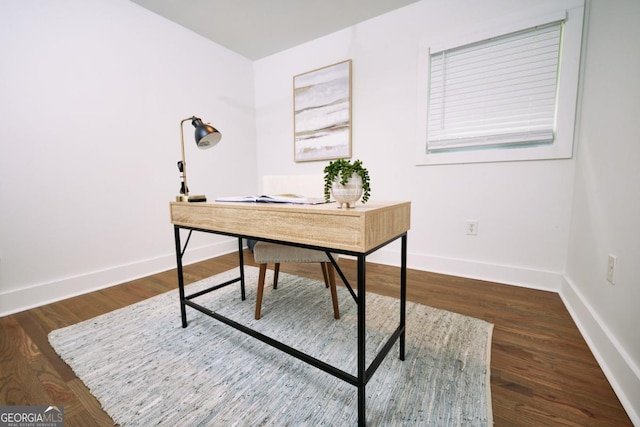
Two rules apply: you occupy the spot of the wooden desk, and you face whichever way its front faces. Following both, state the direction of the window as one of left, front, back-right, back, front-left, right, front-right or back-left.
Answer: front

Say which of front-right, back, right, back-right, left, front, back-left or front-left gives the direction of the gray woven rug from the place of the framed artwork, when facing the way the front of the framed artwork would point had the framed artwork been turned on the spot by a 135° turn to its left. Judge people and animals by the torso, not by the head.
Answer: right

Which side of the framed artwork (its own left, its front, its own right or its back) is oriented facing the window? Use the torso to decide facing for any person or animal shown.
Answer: left

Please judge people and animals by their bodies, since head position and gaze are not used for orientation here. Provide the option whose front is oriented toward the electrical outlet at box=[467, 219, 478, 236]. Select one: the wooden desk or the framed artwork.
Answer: the wooden desk

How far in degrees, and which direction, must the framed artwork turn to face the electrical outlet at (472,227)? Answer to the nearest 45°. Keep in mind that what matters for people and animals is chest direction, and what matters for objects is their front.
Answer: approximately 90° to its left

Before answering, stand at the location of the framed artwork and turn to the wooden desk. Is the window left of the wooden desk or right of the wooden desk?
left

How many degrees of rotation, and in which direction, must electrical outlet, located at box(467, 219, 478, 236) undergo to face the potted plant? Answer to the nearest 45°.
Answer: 0° — it already faces it

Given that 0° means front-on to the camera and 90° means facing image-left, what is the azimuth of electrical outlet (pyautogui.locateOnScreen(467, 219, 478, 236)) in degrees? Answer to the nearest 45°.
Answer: approximately 0°

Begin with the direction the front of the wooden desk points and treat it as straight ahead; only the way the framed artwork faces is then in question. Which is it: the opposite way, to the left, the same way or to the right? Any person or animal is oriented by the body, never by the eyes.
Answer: the opposite way

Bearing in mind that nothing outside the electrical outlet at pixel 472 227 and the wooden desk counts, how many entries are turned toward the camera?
1

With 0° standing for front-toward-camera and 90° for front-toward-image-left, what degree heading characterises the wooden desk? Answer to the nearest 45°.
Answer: approximately 225°

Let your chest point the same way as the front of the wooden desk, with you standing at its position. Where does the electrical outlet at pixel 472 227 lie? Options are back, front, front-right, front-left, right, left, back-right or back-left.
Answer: front

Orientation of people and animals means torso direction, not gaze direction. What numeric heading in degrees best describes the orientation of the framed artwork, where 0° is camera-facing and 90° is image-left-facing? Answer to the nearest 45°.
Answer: approximately 45°

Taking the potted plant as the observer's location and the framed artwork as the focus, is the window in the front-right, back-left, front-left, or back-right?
front-right

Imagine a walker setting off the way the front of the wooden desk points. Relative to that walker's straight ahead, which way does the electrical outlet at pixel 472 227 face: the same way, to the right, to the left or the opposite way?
the opposite way

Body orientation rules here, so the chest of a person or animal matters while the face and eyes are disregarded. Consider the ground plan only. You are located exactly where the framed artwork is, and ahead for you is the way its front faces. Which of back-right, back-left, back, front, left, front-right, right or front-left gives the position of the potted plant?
front-left
